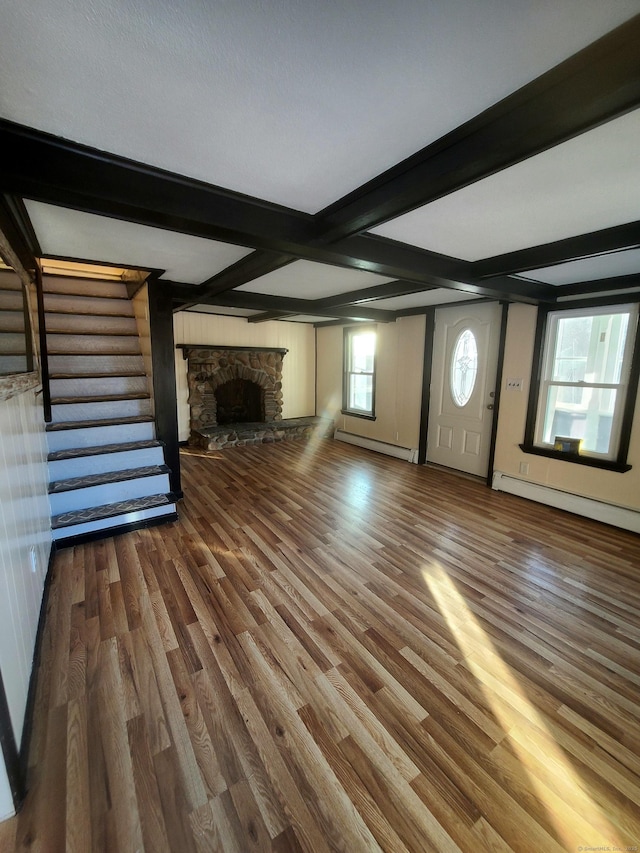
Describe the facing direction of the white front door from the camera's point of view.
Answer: facing the viewer and to the left of the viewer

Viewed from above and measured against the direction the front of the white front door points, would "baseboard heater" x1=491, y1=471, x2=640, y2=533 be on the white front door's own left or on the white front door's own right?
on the white front door's own left

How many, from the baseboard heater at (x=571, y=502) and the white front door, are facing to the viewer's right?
0

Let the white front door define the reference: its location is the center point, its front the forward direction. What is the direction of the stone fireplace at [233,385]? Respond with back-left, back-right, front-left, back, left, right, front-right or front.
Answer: front-right

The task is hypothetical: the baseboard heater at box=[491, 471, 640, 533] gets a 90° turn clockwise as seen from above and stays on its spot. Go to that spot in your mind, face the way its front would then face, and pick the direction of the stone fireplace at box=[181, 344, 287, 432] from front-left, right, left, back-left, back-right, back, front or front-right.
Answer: front-left

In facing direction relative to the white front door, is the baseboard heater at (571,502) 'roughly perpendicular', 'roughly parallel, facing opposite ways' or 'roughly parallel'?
roughly parallel

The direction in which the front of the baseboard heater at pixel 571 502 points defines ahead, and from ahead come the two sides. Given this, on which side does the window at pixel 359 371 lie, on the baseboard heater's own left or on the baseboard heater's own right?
on the baseboard heater's own right

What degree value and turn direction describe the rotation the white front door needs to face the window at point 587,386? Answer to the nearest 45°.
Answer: approximately 90° to its left

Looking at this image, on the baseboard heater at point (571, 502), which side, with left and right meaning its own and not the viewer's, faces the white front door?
right

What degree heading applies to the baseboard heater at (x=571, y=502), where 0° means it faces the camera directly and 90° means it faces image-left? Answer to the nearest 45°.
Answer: approximately 45°
